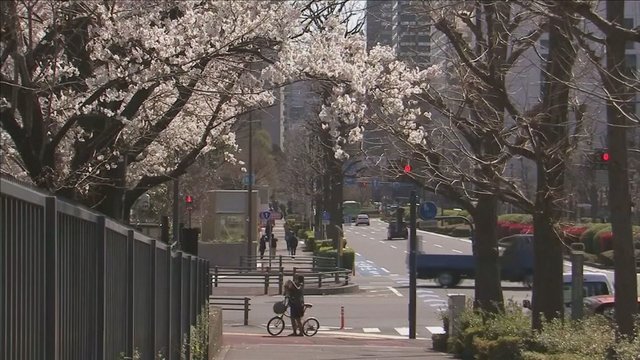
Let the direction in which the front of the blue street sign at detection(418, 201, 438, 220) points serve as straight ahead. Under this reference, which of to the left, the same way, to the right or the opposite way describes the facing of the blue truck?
to the left

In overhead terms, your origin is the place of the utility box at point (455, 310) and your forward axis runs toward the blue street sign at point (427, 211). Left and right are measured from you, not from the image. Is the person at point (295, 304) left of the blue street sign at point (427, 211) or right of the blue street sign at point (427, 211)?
left

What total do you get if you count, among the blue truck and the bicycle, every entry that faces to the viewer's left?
1

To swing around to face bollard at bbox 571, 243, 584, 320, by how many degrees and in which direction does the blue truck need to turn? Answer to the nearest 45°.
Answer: approximately 90° to its right

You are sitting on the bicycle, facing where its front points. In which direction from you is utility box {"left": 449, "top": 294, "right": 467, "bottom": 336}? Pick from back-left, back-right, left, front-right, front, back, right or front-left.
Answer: back-left

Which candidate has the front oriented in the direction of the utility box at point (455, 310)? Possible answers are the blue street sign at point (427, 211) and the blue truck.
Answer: the blue street sign

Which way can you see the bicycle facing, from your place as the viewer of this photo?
facing to the left of the viewer

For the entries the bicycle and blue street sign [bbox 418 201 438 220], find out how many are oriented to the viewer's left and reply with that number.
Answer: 1

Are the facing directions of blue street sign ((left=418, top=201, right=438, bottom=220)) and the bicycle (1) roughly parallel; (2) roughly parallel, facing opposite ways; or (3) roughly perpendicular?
roughly perpendicular

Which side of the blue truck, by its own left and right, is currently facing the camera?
right

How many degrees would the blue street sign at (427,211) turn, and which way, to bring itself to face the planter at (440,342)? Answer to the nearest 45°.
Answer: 0° — it already faces it

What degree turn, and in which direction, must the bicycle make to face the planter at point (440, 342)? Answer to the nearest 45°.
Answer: approximately 135° to its left
